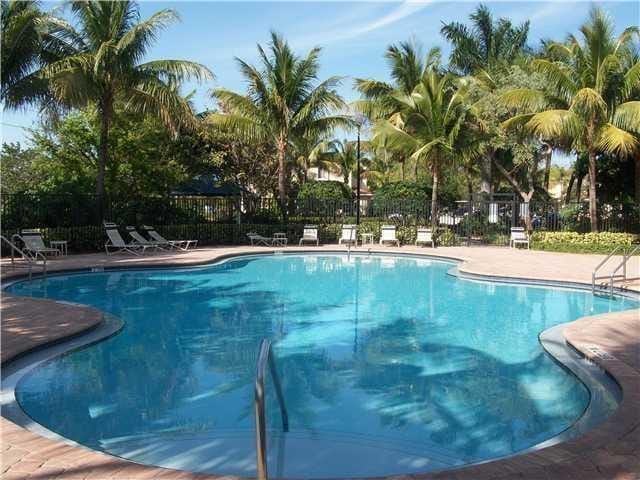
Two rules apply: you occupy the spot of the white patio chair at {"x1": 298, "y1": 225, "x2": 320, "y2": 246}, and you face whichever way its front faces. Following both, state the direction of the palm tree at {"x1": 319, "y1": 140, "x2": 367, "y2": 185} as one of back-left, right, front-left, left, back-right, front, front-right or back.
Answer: back

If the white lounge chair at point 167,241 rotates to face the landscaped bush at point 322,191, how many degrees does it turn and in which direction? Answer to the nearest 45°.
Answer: approximately 45° to its left

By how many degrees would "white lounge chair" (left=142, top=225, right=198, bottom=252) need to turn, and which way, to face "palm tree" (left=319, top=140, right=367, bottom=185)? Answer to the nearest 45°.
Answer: approximately 45° to its left

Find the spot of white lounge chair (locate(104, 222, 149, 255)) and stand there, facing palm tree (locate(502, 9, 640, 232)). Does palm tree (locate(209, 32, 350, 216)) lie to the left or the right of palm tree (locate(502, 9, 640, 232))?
left

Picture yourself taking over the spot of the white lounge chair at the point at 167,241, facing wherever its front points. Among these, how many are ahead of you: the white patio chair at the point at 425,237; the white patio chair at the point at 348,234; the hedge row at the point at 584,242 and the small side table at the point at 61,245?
3

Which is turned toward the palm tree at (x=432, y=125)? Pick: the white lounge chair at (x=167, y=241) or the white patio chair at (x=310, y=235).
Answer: the white lounge chair

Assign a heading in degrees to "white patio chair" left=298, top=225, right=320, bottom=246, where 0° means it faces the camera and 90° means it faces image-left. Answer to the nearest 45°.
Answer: approximately 0°

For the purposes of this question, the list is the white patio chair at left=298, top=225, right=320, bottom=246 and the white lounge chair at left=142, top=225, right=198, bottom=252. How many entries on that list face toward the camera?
1

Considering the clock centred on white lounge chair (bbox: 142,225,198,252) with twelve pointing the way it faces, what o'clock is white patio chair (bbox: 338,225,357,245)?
The white patio chair is roughly at 12 o'clock from the white lounge chair.

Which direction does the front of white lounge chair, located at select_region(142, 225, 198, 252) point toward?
to the viewer's right

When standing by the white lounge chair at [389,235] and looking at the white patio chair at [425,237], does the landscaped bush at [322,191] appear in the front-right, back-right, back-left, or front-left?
back-left

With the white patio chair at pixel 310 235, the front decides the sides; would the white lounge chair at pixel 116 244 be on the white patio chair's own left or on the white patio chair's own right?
on the white patio chair's own right
